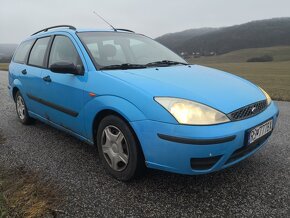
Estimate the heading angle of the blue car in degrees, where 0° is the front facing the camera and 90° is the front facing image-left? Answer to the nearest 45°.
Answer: approximately 315°
